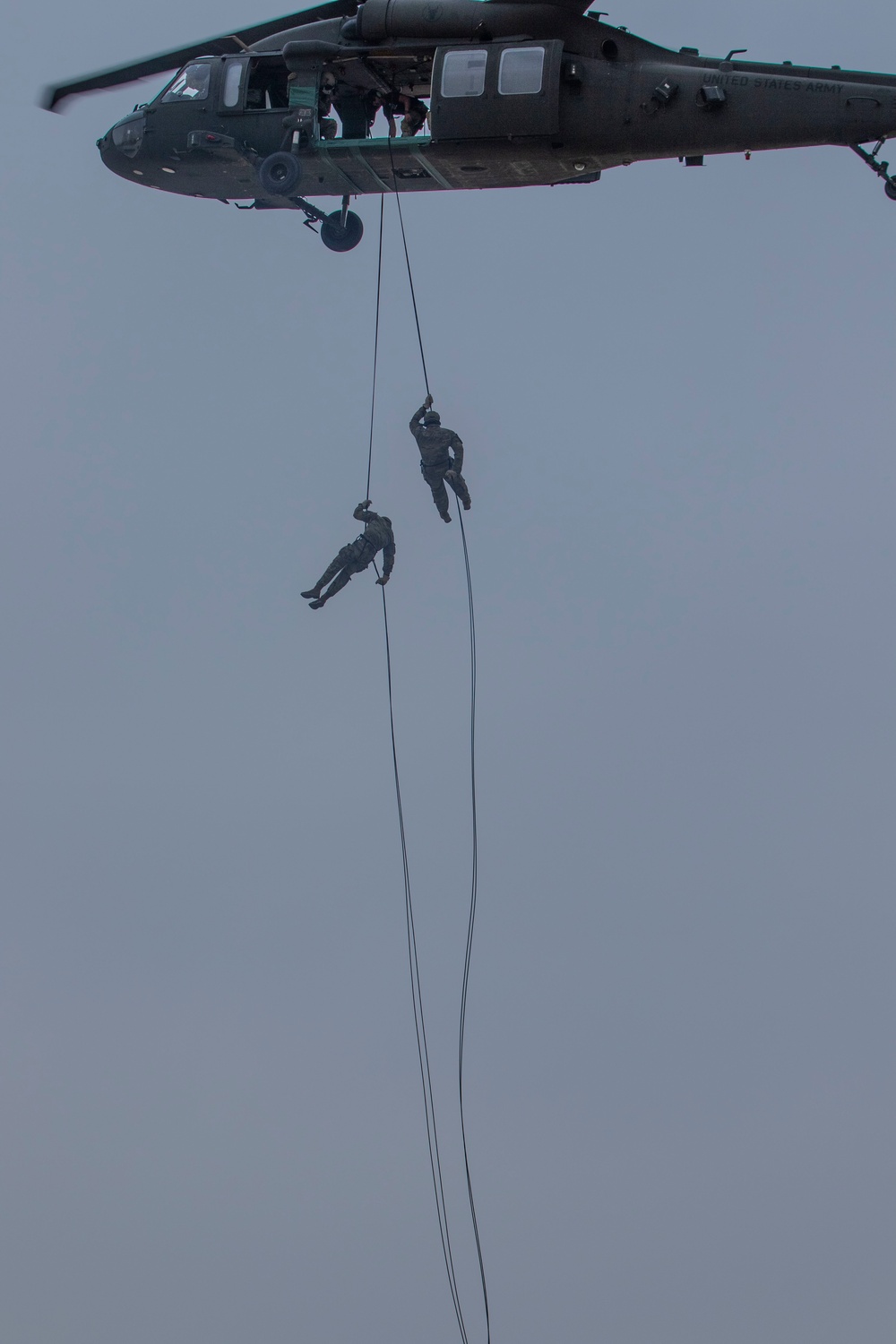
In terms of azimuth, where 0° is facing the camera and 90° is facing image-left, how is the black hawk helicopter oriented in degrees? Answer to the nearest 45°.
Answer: approximately 90°

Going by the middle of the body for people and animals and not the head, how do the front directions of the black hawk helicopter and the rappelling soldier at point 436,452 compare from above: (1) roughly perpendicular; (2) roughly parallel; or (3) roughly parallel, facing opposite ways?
roughly perpendicular

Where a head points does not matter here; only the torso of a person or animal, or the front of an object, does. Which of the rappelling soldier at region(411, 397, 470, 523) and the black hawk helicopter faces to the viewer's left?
the black hawk helicopter

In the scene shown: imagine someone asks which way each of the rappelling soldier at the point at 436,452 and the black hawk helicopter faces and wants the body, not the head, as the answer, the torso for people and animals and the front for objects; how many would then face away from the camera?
1

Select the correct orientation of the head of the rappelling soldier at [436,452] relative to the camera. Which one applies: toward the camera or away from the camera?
away from the camera

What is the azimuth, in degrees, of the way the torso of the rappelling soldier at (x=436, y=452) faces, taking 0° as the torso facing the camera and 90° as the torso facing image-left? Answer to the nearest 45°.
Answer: approximately 180°
